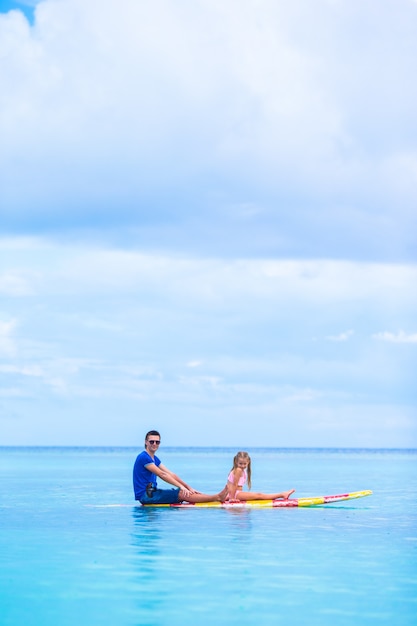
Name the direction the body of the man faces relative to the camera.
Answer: to the viewer's right

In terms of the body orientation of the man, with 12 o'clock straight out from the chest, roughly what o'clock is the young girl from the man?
The young girl is roughly at 12 o'clock from the man.

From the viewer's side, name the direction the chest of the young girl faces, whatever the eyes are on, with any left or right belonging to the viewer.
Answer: facing to the right of the viewer

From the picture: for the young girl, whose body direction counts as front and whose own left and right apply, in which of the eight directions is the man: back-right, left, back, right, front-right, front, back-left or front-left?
back

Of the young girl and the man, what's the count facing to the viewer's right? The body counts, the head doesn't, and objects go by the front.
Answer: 2
